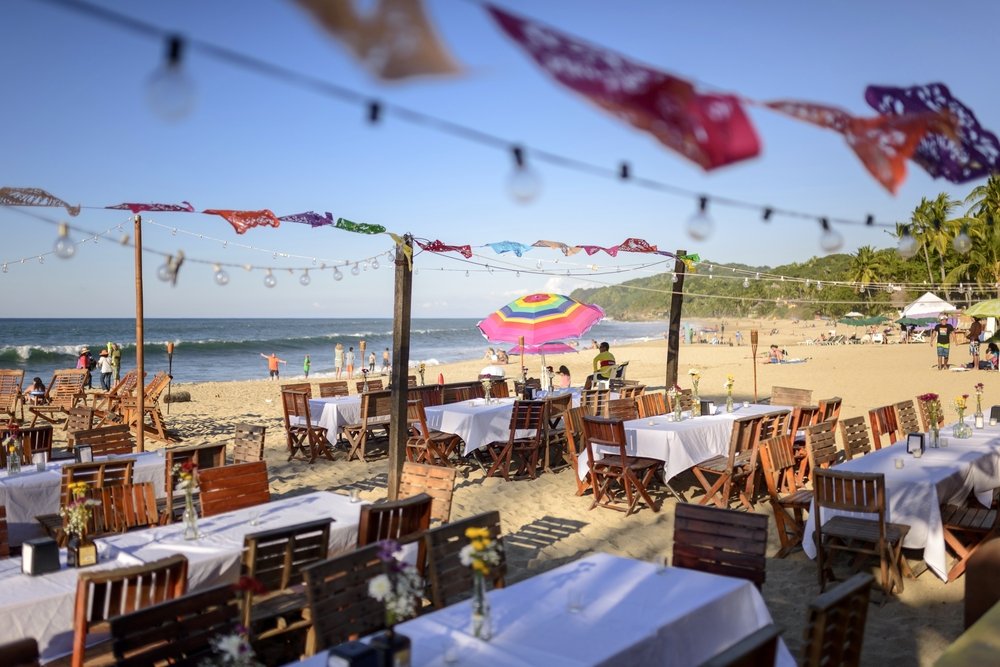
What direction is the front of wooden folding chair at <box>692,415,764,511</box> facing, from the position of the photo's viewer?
facing away from the viewer and to the left of the viewer

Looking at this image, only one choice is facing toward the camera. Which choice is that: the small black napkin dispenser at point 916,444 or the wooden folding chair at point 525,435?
the small black napkin dispenser

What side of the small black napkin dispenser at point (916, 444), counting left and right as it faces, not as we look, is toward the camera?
front

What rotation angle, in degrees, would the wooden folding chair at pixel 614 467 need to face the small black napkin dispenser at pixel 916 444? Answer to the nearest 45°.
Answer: approximately 45° to its right

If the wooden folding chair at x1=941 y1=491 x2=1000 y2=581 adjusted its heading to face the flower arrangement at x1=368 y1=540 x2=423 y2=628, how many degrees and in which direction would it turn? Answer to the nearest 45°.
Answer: approximately 90° to its left

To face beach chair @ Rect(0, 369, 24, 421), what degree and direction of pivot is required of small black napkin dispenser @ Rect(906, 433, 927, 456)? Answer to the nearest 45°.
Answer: approximately 90° to its right

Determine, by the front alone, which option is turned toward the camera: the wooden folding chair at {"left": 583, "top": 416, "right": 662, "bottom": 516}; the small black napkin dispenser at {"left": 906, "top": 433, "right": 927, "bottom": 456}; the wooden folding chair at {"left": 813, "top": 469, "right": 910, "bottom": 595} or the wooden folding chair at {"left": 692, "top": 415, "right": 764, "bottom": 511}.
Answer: the small black napkin dispenser

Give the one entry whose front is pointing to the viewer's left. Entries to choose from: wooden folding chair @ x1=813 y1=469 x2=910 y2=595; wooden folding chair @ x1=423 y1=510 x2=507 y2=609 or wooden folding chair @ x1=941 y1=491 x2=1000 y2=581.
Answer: wooden folding chair @ x1=941 y1=491 x2=1000 y2=581

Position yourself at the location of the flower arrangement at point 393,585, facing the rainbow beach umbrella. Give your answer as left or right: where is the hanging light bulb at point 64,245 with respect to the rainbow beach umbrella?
left

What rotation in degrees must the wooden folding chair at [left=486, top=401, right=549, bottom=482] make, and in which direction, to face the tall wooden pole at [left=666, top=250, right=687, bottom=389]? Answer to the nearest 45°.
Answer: approximately 90° to its right

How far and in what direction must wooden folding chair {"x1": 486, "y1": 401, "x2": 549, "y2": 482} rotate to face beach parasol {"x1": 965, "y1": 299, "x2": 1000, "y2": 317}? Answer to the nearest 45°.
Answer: approximately 90° to its right
